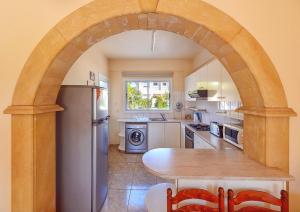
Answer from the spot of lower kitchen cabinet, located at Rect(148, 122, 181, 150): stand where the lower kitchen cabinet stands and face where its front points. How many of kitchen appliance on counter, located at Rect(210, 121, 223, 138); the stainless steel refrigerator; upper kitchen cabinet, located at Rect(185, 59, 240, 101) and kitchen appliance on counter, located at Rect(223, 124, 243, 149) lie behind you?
0

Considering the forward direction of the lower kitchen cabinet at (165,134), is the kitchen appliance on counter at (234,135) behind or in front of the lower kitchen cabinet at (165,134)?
in front

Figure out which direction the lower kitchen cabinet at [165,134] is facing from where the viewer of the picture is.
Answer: facing the viewer

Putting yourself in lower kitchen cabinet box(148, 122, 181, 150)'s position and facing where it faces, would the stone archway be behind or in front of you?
in front

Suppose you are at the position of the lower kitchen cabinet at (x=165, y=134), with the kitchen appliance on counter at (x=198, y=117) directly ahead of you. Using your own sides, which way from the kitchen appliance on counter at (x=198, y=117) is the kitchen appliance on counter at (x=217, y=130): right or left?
right

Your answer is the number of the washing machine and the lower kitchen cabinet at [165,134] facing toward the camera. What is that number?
2

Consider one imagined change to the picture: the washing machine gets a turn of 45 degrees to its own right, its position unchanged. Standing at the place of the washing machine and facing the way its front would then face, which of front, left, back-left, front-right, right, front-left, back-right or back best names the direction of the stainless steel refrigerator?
front-left

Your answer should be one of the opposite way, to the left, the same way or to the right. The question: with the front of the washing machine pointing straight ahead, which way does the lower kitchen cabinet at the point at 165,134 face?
the same way

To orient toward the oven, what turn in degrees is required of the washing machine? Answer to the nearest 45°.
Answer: approximately 45° to its left

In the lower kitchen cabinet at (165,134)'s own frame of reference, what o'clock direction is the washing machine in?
The washing machine is roughly at 3 o'clock from the lower kitchen cabinet.

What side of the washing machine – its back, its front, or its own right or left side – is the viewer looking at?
front

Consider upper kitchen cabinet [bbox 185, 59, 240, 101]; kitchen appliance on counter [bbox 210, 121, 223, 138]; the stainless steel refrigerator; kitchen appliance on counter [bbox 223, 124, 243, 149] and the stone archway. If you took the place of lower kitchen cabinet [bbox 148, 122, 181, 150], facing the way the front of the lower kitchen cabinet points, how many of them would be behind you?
0

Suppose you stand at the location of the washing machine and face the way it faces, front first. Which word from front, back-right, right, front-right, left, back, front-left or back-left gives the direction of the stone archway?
front
